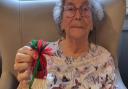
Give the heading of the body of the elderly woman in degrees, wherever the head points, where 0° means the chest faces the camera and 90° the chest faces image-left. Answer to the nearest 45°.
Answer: approximately 0°

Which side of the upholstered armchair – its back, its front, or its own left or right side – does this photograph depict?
front
